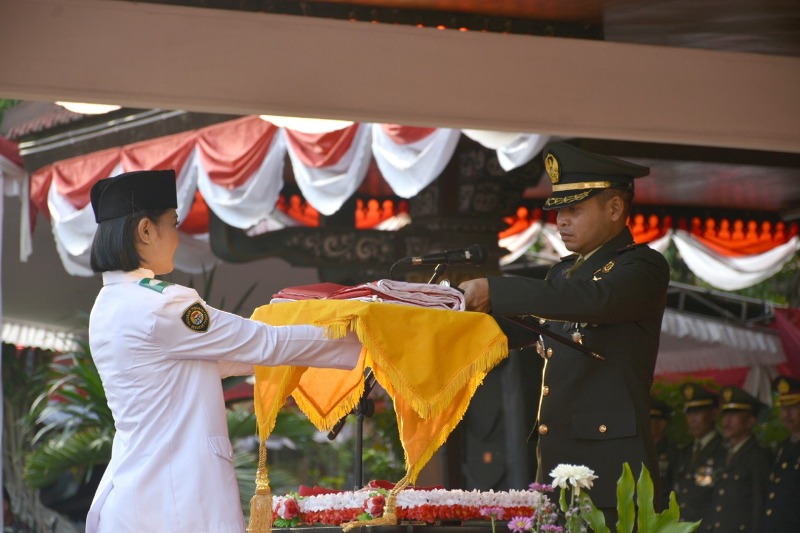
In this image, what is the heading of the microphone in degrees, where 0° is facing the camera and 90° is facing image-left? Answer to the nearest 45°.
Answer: approximately 270°

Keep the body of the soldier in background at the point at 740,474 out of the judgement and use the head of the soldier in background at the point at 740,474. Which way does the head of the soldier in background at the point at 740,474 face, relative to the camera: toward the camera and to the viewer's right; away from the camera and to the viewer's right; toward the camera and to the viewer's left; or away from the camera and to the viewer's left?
toward the camera and to the viewer's left

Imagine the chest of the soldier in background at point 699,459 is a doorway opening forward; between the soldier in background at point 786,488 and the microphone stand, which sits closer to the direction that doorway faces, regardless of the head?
the microphone stand

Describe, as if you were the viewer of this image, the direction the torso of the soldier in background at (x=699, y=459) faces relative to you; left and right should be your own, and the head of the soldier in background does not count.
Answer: facing the viewer and to the left of the viewer

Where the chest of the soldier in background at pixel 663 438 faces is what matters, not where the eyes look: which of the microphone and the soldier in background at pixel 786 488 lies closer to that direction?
the microphone

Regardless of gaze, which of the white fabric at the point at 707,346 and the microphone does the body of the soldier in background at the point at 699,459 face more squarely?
the microphone

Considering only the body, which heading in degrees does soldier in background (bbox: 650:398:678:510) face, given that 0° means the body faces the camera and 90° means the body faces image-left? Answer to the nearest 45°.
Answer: approximately 45°

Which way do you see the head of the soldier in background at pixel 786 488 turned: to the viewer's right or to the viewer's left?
to the viewer's left

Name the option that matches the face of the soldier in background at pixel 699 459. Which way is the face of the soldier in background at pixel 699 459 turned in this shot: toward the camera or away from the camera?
toward the camera
